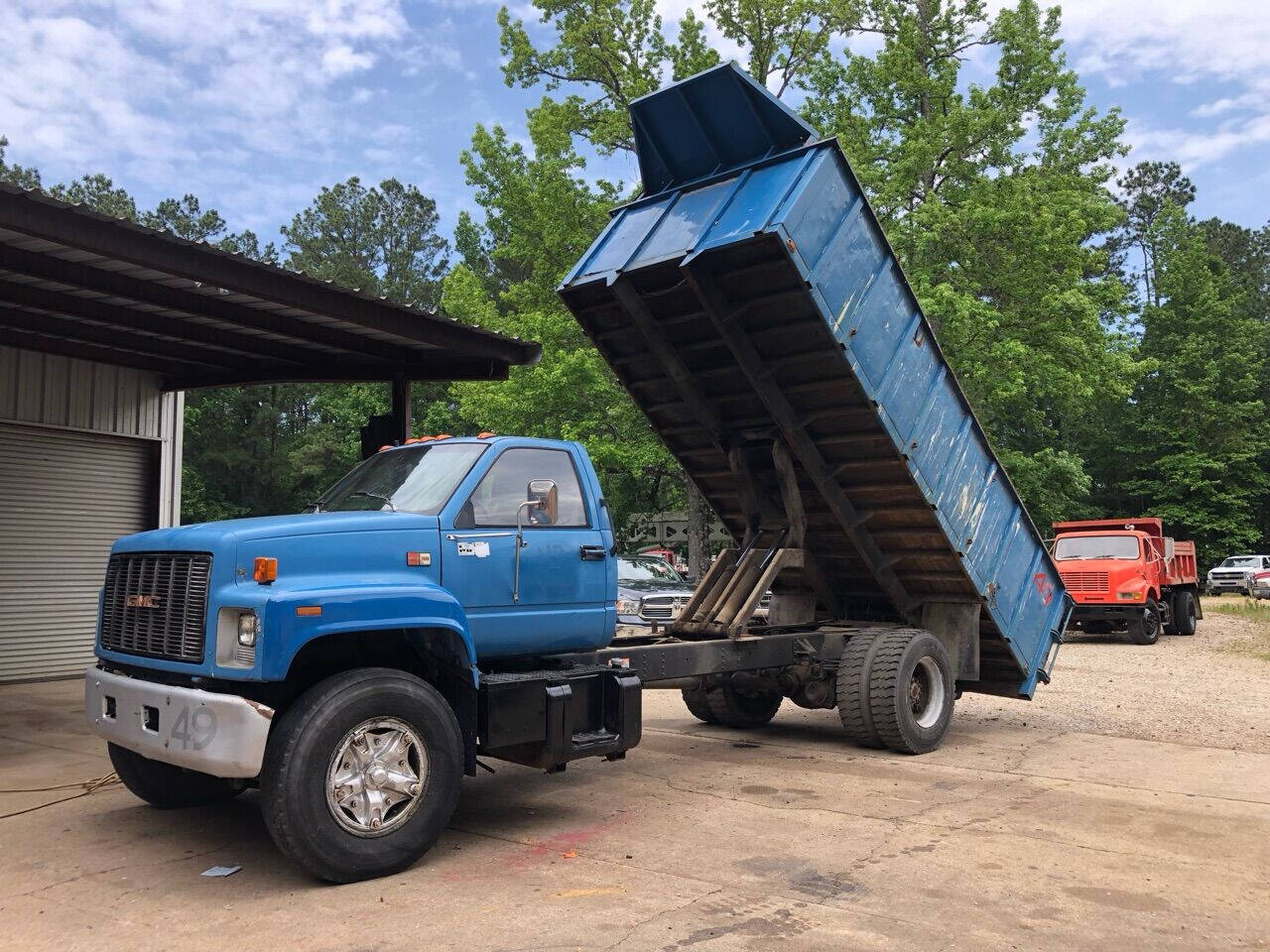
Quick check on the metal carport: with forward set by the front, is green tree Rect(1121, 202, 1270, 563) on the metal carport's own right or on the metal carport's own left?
on the metal carport's own left

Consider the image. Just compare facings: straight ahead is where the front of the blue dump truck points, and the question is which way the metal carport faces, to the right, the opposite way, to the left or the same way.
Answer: to the left

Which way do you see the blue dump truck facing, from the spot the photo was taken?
facing the viewer and to the left of the viewer

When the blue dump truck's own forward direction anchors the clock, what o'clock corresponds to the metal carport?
The metal carport is roughly at 3 o'clock from the blue dump truck.

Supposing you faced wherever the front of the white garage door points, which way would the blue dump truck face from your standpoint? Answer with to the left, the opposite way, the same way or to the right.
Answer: to the right

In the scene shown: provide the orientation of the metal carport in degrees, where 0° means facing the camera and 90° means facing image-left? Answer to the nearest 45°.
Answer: approximately 315°

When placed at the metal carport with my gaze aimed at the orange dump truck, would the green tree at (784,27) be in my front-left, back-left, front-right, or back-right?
front-left

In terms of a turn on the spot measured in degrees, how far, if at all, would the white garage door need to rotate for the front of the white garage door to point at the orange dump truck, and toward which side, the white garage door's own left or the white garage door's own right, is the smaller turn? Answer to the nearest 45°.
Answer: approximately 45° to the white garage door's own left

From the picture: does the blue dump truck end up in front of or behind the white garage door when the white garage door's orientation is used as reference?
in front

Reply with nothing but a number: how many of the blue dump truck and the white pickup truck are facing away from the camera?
0

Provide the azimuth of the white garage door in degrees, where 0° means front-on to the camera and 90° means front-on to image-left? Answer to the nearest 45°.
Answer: approximately 315°

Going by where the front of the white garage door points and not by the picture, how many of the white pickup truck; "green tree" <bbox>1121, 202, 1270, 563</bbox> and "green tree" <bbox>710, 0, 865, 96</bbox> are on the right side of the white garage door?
0

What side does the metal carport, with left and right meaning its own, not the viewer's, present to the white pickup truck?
left

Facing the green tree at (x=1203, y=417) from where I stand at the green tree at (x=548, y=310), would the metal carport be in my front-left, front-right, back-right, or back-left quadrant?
back-right

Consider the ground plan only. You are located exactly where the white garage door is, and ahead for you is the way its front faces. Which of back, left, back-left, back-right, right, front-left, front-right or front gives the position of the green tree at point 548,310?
left

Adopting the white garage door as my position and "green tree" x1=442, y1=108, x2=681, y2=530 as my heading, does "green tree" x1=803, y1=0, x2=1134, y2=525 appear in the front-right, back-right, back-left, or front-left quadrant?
front-right
